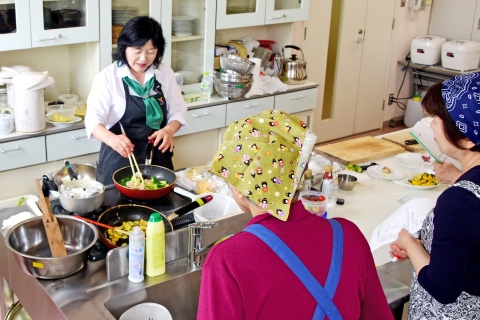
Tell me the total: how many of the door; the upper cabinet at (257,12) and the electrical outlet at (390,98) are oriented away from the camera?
0

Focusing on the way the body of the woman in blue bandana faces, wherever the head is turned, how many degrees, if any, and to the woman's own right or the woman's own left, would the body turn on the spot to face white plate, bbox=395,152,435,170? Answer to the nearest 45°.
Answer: approximately 45° to the woman's own right

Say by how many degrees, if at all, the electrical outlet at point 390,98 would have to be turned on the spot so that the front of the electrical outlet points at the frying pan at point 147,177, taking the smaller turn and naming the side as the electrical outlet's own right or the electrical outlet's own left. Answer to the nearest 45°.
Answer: approximately 45° to the electrical outlet's own right

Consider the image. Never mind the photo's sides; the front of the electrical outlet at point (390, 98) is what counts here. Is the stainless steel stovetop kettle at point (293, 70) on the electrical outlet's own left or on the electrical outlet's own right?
on the electrical outlet's own right

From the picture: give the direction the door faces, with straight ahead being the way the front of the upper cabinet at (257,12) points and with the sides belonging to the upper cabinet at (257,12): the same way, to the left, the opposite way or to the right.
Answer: the same way

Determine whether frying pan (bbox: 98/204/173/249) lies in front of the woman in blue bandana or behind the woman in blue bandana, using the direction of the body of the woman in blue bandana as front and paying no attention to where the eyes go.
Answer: in front

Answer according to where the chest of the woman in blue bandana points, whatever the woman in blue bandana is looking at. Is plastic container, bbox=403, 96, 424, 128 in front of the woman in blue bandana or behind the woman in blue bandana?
in front

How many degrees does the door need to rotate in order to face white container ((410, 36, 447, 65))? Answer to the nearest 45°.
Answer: approximately 90° to its left

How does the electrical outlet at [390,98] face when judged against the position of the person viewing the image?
facing the viewer and to the right of the viewer

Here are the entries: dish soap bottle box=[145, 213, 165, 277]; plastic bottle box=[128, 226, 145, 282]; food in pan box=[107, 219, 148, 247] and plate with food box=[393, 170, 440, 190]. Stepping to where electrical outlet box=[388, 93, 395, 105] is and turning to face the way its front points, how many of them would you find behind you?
0

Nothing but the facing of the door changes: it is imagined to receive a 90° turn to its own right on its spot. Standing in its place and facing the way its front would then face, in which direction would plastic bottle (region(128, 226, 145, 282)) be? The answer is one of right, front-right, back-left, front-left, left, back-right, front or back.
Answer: front-left

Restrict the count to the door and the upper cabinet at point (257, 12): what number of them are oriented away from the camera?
0

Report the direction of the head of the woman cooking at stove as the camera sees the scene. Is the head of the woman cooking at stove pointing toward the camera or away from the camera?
toward the camera

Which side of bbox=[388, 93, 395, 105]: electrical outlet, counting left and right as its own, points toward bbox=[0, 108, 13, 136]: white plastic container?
right

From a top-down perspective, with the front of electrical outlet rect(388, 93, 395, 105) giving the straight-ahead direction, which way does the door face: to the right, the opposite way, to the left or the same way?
the same way

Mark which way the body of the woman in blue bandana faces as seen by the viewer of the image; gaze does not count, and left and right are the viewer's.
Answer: facing away from the viewer and to the left of the viewer

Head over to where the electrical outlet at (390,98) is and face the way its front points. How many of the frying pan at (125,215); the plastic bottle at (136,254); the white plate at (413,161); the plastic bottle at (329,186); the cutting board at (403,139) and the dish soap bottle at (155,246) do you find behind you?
0

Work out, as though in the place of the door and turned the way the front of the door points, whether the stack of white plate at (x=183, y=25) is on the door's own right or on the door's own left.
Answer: on the door's own right

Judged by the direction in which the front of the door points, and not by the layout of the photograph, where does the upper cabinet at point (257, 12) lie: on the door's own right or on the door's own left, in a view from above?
on the door's own right
